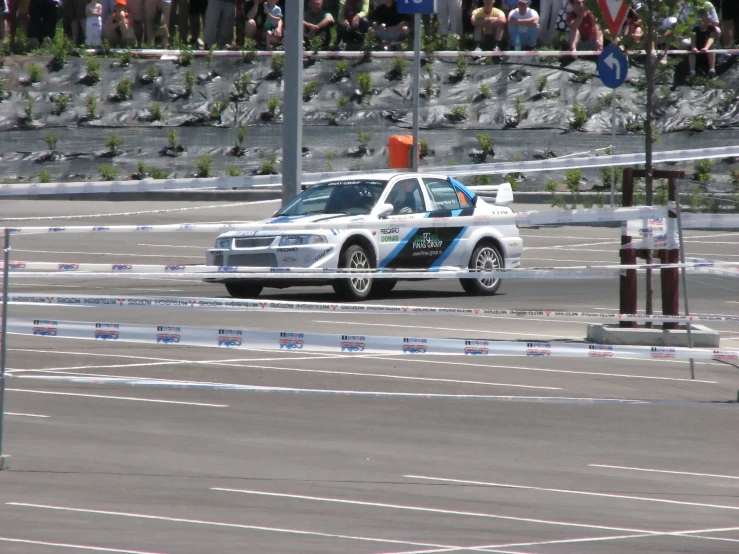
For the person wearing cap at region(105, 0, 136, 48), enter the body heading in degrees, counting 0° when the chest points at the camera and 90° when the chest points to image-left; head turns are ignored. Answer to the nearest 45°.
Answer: approximately 0°

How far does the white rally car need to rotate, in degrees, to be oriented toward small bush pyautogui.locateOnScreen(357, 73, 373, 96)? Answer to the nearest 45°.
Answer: approximately 135° to its right

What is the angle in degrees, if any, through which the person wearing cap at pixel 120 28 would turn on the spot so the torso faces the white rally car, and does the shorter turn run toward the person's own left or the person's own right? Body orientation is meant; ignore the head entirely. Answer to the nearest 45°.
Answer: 0° — they already face it

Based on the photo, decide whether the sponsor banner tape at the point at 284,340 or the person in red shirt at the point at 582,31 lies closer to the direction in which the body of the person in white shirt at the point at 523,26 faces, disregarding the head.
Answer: the sponsor banner tape

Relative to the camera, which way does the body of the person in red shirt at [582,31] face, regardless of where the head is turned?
toward the camera

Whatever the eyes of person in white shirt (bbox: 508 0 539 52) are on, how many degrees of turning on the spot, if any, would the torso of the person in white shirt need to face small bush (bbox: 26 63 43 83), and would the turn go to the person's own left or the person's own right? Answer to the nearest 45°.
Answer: approximately 90° to the person's own right

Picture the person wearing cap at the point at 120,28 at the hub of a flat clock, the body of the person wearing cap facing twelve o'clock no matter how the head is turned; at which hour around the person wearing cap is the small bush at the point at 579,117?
The small bush is roughly at 10 o'clock from the person wearing cap.

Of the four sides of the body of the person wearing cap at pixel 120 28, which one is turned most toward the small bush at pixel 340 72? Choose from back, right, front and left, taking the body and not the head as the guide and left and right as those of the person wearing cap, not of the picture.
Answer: left

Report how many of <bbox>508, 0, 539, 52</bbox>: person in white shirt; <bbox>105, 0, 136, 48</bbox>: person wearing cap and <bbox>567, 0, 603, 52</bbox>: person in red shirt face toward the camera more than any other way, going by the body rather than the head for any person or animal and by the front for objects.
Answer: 3

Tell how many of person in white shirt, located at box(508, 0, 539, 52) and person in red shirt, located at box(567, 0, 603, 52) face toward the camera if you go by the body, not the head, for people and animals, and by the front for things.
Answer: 2

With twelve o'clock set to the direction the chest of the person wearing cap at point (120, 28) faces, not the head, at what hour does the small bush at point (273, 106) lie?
The small bush is roughly at 10 o'clock from the person wearing cap.

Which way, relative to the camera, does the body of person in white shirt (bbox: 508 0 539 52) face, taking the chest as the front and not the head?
toward the camera

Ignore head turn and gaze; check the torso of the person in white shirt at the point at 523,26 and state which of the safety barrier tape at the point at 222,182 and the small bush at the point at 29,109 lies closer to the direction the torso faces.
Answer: the safety barrier tape

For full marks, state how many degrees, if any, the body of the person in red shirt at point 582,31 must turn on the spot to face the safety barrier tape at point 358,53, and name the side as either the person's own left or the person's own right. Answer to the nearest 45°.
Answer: approximately 90° to the person's own right
